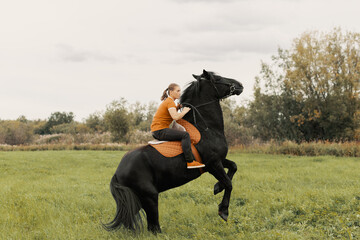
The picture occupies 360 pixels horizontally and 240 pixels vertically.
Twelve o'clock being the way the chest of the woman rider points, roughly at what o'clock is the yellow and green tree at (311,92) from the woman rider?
The yellow and green tree is roughly at 10 o'clock from the woman rider.

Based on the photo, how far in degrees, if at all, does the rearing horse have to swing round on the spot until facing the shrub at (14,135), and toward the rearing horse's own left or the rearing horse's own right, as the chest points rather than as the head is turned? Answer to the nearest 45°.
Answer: approximately 135° to the rearing horse's own left

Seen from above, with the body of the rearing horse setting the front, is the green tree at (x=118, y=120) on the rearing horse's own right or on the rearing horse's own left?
on the rearing horse's own left

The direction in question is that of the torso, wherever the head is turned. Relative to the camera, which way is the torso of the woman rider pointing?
to the viewer's right

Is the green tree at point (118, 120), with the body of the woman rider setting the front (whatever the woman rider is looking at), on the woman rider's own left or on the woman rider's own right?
on the woman rider's own left

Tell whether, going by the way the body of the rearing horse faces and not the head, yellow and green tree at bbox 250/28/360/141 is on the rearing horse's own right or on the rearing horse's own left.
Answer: on the rearing horse's own left

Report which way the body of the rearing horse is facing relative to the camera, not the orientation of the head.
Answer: to the viewer's right

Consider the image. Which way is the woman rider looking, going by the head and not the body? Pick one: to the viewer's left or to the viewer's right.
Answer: to the viewer's right
